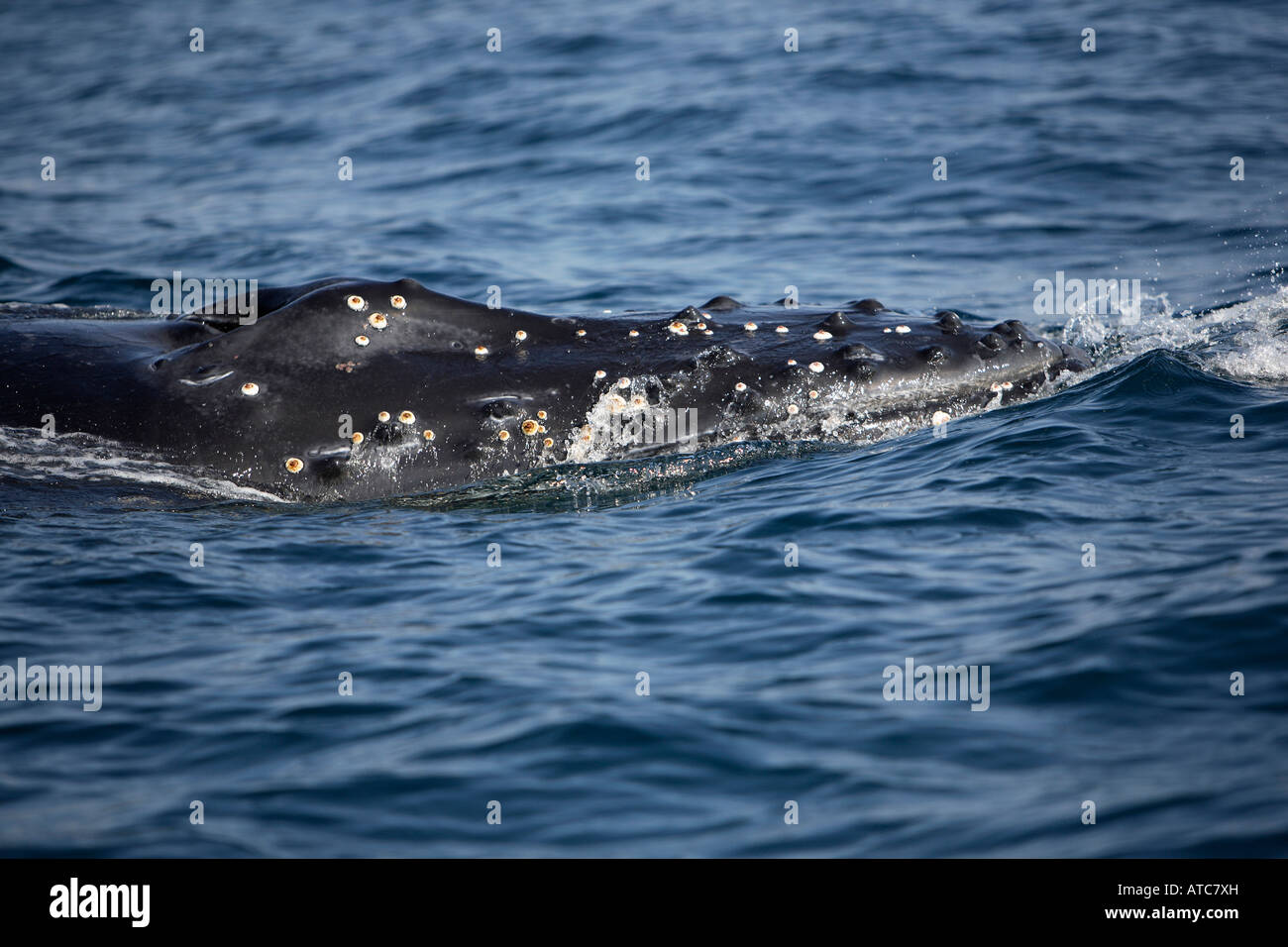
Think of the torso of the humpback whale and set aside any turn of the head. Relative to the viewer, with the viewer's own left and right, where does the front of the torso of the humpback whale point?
facing to the right of the viewer
